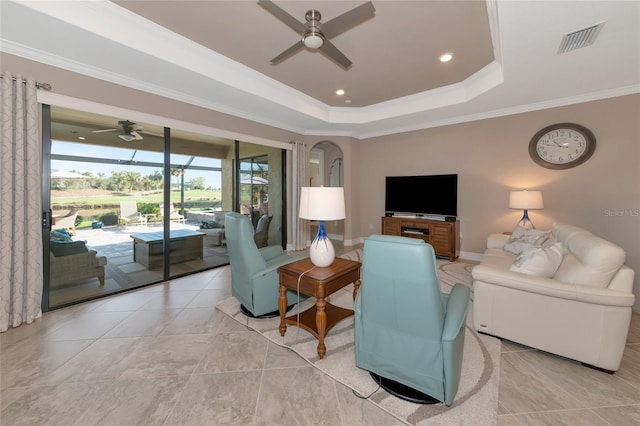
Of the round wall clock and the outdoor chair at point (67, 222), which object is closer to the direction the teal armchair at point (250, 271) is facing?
the round wall clock

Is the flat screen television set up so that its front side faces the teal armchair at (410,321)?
yes

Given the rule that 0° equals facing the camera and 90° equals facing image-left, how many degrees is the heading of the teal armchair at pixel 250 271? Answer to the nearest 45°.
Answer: approximately 225°

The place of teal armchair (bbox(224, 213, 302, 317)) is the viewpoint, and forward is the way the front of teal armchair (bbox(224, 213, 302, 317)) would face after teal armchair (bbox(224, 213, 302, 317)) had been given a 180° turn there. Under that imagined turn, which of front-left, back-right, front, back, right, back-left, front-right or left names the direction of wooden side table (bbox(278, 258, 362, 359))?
left

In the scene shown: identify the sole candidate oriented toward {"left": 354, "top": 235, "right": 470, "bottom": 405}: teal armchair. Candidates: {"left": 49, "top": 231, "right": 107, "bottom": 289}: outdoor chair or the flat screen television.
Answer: the flat screen television

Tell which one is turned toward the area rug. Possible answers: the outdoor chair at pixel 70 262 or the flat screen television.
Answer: the flat screen television

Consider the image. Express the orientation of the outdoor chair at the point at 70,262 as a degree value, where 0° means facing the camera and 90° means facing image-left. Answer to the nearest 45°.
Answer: approximately 225°

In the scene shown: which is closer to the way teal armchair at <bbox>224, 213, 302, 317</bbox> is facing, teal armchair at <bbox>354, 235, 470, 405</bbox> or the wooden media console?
the wooden media console
